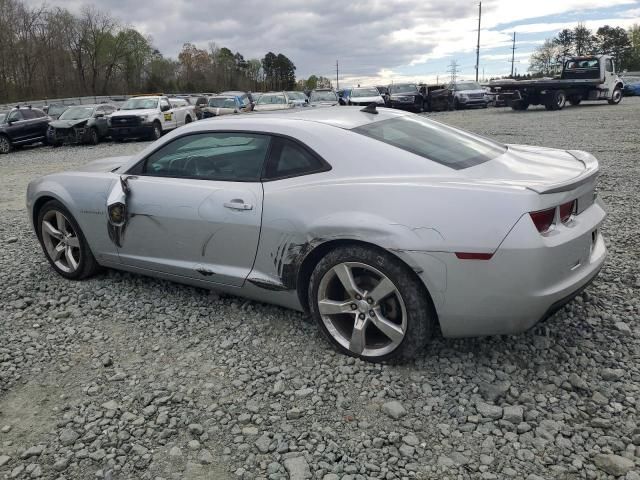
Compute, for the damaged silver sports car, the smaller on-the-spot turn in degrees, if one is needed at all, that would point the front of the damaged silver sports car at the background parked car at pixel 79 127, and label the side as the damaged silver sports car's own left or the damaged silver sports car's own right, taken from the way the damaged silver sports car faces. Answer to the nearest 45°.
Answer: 0° — it already faces it

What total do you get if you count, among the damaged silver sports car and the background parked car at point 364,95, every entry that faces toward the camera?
1

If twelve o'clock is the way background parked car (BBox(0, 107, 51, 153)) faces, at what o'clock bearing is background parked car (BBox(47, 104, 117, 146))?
background parked car (BBox(47, 104, 117, 146)) is roughly at 8 o'clock from background parked car (BBox(0, 107, 51, 153)).

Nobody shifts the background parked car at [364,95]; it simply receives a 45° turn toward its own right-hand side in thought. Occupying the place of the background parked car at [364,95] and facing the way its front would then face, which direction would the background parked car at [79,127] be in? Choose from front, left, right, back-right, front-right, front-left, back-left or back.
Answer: front

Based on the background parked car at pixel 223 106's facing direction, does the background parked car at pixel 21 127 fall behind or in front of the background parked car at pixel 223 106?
in front

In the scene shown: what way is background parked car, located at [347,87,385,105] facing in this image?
toward the camera

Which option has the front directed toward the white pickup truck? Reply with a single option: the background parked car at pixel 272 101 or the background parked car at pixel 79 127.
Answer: the background parked car at pixel 272 101

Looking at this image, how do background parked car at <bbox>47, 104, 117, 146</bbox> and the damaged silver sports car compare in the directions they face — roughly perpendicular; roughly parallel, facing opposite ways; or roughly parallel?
roughly perpendicular

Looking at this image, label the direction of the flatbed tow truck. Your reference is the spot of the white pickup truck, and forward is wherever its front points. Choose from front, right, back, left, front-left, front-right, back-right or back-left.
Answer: back-left

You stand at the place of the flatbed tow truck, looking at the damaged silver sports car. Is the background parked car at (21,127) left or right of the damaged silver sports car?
right

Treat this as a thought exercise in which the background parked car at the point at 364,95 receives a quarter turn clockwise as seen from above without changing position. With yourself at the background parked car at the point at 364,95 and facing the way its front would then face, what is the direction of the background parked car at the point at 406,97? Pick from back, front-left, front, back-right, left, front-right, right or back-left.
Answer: back-right

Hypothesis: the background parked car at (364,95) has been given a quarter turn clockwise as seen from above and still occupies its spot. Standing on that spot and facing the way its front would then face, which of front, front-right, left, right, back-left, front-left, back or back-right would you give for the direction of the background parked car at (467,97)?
back-right

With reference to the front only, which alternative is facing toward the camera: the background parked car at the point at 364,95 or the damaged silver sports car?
the background parked car

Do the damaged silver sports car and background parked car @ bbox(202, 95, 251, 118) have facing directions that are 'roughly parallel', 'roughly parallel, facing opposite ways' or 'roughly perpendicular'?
roughly perpendicular

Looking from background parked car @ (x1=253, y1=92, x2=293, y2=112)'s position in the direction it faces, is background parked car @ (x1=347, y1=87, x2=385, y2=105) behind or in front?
behind

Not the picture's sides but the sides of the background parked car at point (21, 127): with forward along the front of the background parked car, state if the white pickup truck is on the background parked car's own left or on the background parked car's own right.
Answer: on the background parked car's own left
